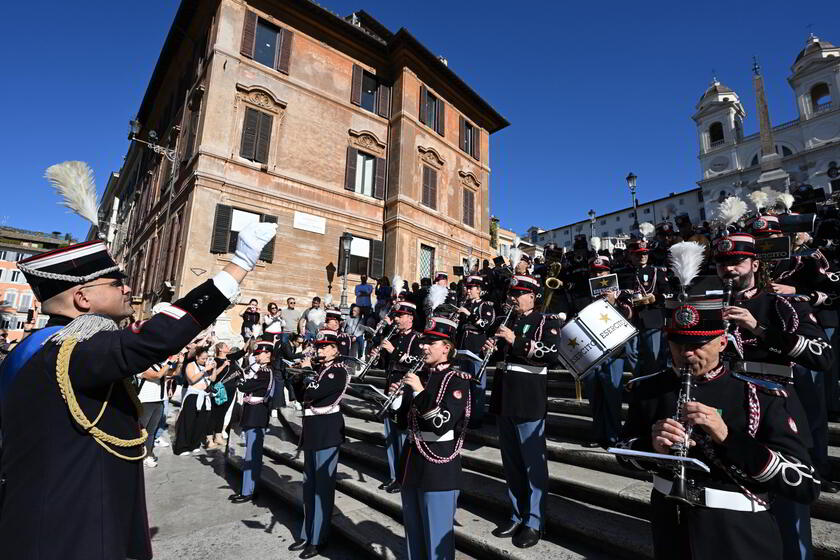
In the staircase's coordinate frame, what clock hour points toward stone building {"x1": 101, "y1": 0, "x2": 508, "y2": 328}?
The stone building is roughly at 3 o'clock from the staircase.

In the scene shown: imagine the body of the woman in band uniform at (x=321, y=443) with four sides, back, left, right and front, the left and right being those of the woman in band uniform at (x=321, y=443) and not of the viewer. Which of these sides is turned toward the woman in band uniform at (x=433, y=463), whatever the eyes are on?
left

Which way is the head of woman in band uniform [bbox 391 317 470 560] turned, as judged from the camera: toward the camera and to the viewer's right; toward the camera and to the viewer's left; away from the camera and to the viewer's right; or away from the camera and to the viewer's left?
toward the camera and to the viewer's left

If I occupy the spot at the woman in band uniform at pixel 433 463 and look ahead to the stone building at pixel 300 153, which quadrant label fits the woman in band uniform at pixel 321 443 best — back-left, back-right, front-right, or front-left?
front-left

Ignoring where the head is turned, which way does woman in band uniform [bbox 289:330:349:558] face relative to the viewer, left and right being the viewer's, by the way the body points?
facing the viewer and to the left of the viewer

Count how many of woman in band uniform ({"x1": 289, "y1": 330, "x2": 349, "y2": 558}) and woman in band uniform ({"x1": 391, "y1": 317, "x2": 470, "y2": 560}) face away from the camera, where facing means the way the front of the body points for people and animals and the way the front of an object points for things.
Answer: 0

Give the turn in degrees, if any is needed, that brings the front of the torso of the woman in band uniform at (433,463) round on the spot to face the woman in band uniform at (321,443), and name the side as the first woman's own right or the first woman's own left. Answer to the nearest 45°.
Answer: approximately 90° to the first woman's own right

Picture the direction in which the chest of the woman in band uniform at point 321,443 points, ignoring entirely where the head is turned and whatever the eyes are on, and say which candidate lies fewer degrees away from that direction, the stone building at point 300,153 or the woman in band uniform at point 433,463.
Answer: the woman in band uniform

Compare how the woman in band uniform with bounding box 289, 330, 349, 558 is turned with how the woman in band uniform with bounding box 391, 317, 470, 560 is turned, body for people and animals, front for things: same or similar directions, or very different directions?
same or similar directions
